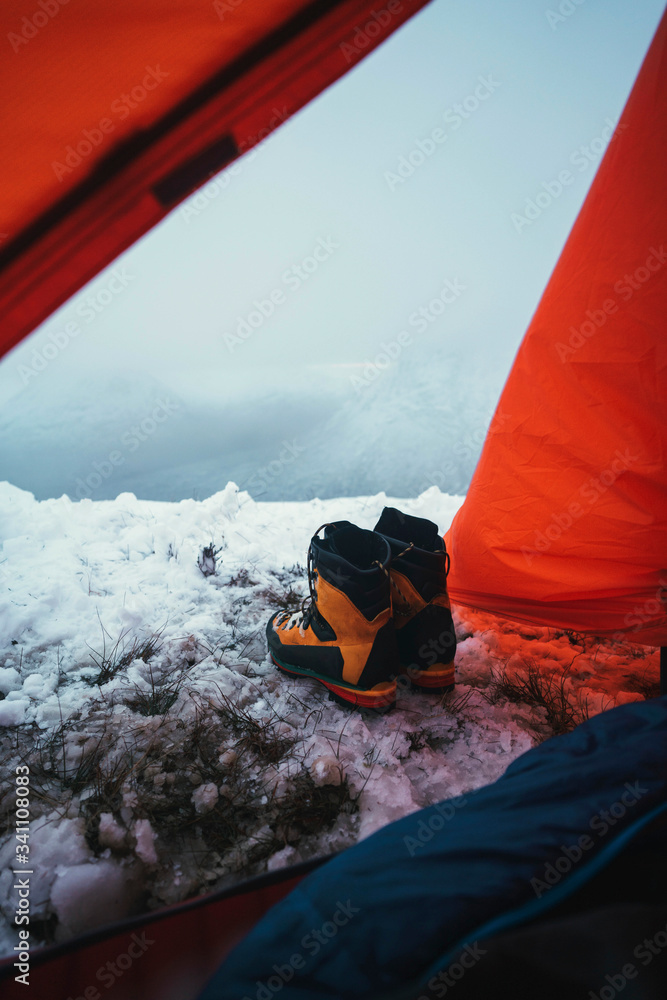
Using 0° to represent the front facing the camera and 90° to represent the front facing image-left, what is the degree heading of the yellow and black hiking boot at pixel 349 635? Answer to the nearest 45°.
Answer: approximately 135°

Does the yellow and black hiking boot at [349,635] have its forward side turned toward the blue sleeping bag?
no
